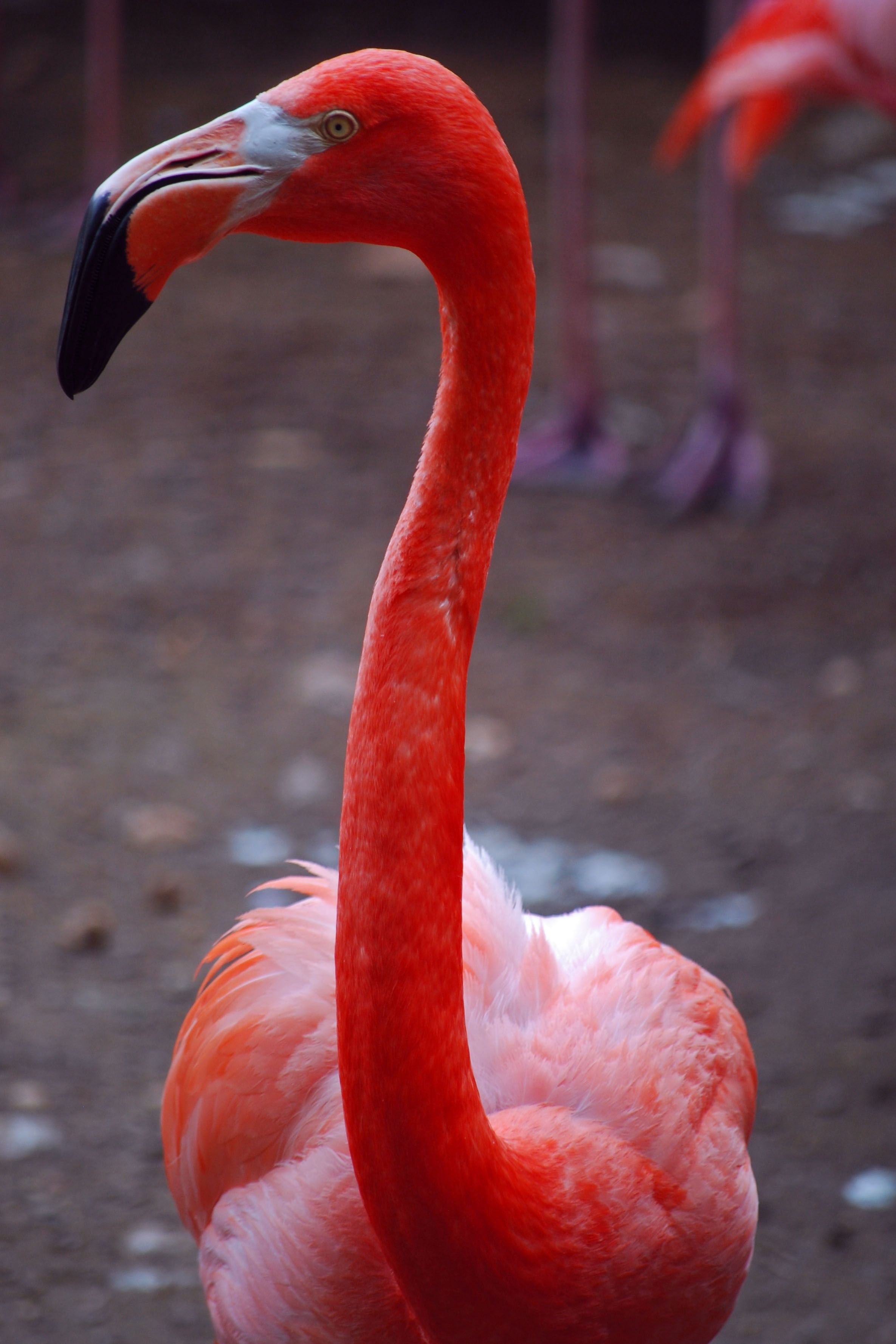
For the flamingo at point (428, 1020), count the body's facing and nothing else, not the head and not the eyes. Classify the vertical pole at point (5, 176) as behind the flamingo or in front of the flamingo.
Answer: behind

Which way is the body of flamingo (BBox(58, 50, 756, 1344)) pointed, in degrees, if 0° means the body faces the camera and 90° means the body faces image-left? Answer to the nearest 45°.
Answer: approximately 0°

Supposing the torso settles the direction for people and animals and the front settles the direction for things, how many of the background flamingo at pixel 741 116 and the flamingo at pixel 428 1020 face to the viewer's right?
1

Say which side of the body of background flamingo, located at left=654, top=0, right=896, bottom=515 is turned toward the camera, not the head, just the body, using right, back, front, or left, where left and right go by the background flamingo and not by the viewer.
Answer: right

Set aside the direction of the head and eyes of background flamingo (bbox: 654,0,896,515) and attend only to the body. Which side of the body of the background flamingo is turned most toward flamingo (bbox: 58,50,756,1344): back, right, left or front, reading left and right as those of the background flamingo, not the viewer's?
right

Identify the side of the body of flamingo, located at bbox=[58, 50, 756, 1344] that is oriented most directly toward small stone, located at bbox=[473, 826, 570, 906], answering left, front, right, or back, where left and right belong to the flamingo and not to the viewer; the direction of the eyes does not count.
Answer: back

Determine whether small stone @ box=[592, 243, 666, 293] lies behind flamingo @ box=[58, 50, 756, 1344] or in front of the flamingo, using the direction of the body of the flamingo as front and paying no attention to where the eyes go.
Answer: behind
